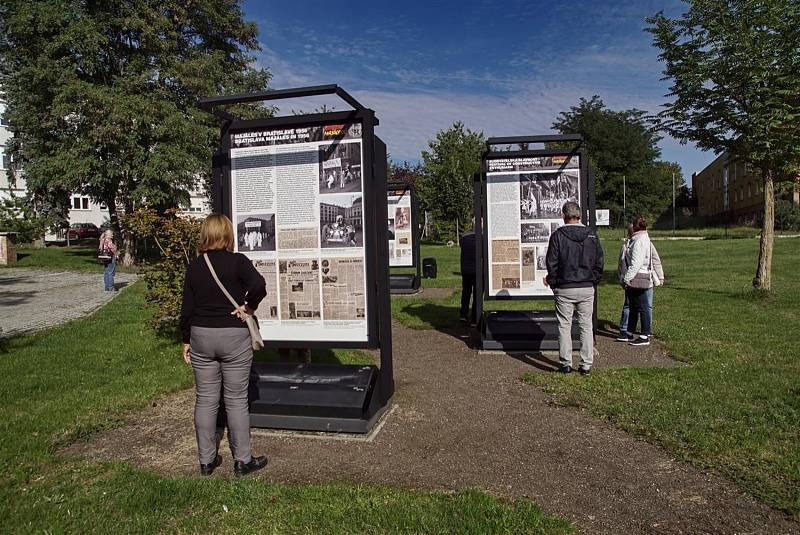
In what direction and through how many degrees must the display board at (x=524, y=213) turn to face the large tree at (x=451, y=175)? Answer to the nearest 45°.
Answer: approximately 180°

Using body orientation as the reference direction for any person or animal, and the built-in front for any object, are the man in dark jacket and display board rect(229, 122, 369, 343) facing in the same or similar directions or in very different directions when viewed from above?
very different directions

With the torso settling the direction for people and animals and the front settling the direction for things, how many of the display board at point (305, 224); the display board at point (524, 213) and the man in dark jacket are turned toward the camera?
2

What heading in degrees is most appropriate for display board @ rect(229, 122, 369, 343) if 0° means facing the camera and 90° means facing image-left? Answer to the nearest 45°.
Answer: approximately 0°

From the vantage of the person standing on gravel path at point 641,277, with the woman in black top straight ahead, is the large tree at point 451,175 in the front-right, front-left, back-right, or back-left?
back-right

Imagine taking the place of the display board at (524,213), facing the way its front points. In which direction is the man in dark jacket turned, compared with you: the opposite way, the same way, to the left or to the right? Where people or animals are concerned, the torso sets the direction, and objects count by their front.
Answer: the opposite way

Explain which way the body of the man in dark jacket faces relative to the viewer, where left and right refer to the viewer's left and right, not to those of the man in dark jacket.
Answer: facing away from the viewer

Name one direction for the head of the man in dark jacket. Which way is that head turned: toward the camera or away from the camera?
away from the camera

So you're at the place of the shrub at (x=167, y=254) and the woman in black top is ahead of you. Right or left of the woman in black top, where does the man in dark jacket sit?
left

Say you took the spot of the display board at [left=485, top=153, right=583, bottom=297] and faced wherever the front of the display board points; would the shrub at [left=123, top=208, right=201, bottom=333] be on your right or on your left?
on your right

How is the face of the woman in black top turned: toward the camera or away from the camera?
away from the camera

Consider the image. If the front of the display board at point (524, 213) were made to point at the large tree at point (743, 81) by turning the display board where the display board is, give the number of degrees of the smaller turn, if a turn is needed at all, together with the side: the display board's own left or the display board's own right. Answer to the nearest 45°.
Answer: approximately 135° to the display board's own left

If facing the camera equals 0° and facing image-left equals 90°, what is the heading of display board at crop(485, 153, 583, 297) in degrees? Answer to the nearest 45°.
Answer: approximately 0°
